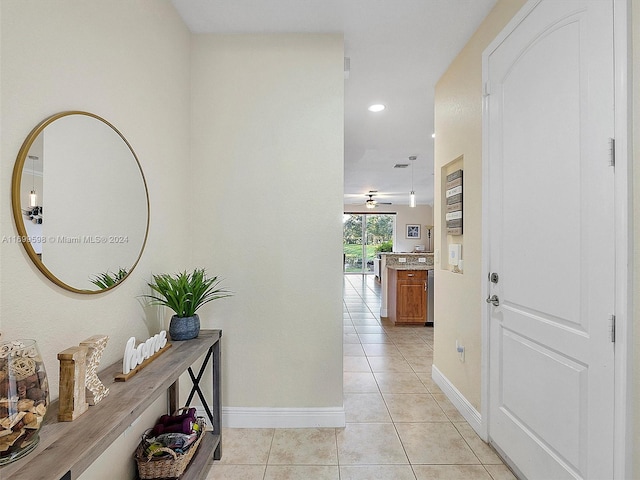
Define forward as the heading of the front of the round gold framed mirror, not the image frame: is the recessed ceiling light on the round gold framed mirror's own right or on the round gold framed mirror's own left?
on the round gold framed mirror's own left

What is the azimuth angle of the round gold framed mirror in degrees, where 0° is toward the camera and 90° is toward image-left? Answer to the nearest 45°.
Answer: approximately 315°

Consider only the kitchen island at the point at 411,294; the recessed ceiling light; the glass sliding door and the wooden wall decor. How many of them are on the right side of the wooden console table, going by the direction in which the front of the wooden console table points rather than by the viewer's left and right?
0

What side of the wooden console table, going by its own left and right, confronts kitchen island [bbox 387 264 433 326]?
left

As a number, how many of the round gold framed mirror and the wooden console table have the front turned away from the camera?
0

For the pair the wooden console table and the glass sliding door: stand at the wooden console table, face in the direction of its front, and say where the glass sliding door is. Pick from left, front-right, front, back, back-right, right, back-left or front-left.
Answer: left

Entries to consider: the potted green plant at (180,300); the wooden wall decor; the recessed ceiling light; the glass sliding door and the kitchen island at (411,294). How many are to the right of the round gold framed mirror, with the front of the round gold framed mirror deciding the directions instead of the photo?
0

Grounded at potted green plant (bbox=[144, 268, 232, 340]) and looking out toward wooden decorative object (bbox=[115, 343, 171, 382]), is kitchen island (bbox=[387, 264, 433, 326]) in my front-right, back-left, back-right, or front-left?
back-left

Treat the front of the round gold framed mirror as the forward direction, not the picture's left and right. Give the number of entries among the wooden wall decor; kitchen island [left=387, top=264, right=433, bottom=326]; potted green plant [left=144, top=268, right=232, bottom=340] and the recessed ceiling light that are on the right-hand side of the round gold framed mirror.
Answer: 0

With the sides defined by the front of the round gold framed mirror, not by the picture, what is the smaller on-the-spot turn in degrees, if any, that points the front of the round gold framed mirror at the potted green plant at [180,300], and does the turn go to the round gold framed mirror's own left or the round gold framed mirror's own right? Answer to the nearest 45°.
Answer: approximately 90° to the round gold framed mirror's own left

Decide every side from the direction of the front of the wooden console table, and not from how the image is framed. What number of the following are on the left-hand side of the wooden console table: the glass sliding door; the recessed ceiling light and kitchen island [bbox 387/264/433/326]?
3

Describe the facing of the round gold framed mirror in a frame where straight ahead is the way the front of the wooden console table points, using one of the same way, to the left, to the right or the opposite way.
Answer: the same way

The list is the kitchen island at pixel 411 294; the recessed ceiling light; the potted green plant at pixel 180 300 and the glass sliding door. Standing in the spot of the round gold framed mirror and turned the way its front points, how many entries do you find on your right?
0

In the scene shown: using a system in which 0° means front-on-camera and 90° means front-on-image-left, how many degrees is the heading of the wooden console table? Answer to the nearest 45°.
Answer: approximately 315°

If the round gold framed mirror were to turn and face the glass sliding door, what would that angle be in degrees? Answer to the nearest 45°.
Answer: approximately 90° to its left
